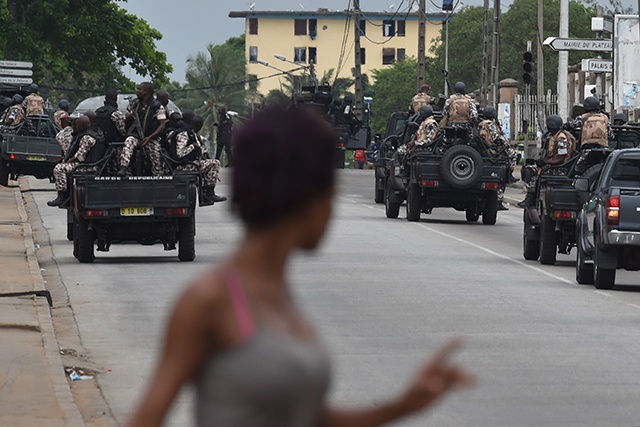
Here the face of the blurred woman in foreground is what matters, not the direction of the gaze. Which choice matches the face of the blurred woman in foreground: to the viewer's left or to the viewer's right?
to the viewer's right

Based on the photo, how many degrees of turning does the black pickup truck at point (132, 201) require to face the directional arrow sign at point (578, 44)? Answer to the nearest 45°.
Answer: approximately 45° to its right

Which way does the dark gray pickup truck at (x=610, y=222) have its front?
away from the camera

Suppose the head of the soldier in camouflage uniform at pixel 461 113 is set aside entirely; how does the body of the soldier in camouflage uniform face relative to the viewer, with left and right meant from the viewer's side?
facing away from the viewer

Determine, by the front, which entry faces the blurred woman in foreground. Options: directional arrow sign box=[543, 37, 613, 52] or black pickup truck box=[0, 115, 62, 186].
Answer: the directional arrow sign

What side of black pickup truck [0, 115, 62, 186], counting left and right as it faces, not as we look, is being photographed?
back

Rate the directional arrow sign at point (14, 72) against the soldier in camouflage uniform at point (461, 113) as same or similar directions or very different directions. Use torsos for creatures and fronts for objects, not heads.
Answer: very different directions

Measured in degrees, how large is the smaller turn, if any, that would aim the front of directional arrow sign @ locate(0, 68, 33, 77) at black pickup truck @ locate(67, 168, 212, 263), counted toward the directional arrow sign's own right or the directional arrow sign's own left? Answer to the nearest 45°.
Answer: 0° — it already faces it

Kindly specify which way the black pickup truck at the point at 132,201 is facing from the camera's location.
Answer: facing away from the viewer

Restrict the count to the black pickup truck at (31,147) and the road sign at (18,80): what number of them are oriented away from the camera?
1

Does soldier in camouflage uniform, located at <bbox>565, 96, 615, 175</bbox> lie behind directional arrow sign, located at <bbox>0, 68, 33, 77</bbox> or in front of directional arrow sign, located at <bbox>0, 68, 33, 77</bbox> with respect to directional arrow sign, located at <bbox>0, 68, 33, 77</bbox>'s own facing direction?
in front
